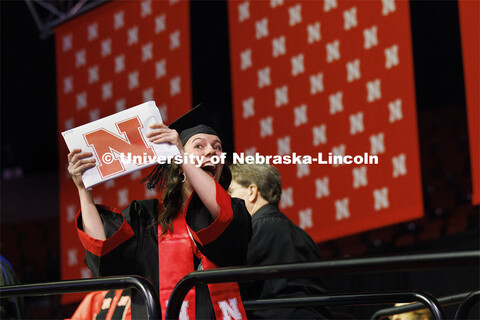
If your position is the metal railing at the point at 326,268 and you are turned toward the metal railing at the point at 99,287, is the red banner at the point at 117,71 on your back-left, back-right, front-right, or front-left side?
front-right

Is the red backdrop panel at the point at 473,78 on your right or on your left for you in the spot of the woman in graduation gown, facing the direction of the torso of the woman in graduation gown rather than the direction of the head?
on your left

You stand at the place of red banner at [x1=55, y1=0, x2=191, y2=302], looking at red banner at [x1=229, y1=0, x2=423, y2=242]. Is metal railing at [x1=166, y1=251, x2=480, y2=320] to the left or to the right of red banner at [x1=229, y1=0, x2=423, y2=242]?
right

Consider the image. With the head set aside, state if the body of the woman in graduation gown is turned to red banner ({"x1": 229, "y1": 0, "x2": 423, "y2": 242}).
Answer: no

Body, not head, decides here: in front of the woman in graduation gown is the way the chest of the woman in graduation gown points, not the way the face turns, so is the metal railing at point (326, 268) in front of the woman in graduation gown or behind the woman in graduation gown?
in front

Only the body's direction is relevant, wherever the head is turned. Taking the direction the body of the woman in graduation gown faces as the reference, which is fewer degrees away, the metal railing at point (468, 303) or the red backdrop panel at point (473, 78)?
the metal railing

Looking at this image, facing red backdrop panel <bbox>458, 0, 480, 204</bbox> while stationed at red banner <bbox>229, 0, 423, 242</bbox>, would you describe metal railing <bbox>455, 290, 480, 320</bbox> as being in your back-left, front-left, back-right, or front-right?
front-right

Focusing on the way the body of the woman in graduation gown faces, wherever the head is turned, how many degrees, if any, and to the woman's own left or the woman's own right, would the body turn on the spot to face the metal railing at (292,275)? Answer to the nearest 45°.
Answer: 0° — they already face it

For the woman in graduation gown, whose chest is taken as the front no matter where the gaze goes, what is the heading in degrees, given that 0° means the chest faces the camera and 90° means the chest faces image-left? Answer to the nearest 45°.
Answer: approximately 315°
